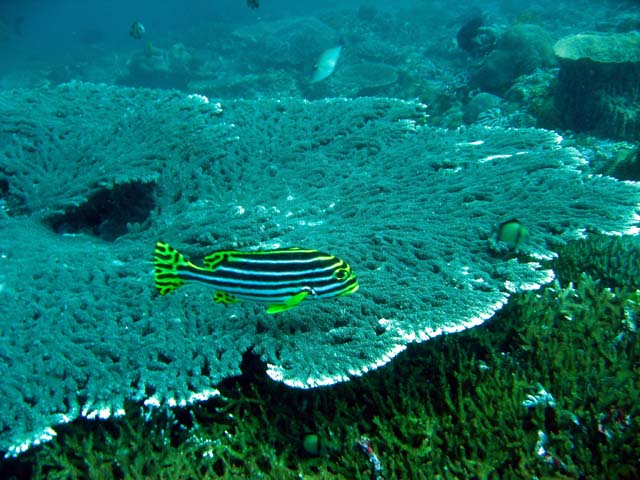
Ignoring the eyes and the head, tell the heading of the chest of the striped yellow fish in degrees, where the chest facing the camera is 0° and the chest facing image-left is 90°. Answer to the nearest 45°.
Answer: approximately 270°

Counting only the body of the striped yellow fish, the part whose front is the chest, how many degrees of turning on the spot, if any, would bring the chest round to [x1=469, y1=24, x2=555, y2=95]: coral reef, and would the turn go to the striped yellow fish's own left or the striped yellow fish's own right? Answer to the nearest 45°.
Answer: approximately 45° to the striped yellow fish's own left

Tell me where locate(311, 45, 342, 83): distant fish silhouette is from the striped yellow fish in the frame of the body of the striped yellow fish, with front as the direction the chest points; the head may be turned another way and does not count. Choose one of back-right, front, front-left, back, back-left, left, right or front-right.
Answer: left

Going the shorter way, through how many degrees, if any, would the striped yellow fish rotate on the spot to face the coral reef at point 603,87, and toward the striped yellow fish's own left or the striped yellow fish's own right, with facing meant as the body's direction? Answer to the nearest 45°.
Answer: approximately 45° to the striped yellow fish's own left
